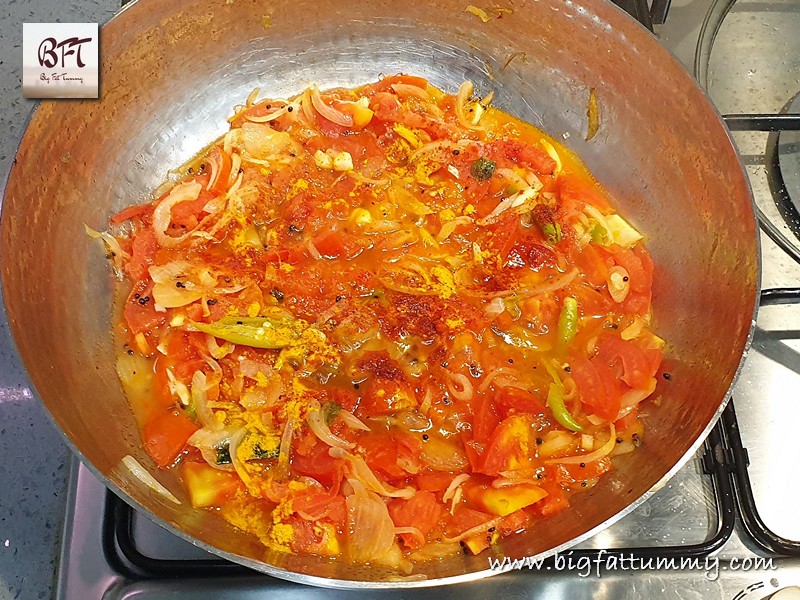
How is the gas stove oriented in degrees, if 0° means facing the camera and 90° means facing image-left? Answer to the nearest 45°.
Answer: approximately 0°
